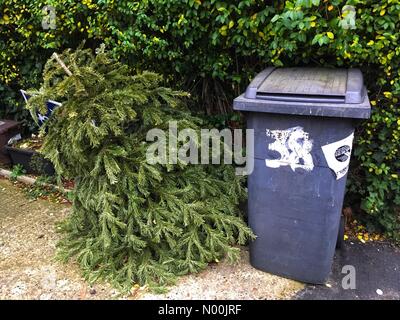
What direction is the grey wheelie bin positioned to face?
toward the camera

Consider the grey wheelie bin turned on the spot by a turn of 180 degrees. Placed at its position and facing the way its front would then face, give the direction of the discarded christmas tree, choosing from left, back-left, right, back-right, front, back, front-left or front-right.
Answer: left
